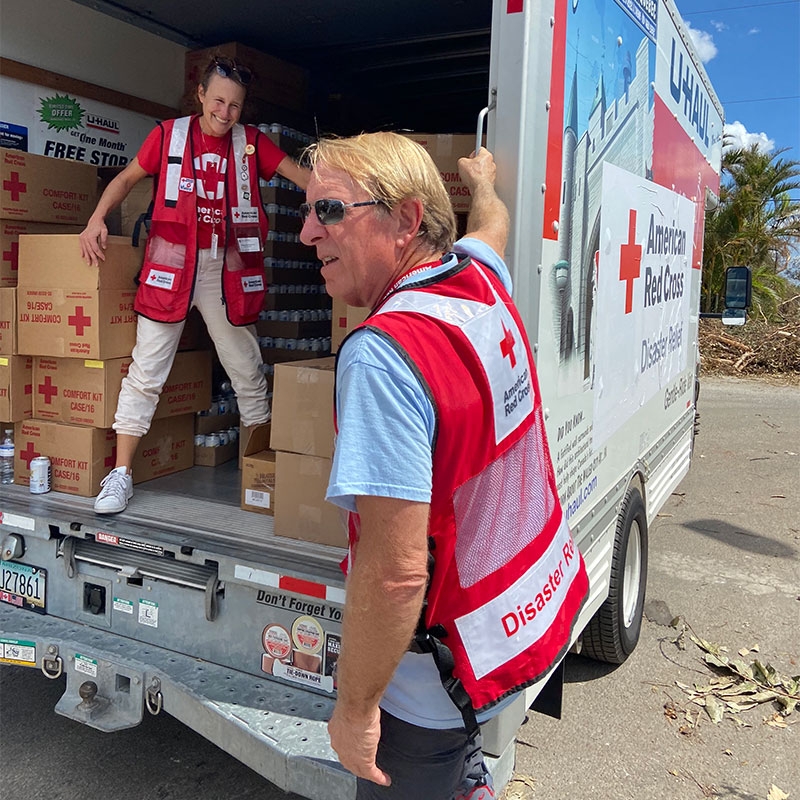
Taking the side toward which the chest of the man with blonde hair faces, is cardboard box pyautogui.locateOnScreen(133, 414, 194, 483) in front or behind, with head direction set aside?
in front

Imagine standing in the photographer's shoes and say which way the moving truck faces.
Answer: facing away from the viewer and to the right of the viewer

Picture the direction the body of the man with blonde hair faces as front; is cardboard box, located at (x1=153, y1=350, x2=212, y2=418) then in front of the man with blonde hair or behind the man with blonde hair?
in front

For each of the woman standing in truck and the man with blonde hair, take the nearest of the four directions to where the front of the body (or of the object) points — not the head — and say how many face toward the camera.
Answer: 1

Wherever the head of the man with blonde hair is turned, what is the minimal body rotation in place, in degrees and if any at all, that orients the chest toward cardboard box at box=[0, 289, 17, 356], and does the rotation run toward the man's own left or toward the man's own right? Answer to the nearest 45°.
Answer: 0° — they already face it

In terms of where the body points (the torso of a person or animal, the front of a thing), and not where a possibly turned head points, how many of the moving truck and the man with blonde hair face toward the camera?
0

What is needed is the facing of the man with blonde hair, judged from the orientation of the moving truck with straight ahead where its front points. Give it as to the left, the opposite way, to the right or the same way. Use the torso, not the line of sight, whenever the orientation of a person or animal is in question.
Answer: to the left

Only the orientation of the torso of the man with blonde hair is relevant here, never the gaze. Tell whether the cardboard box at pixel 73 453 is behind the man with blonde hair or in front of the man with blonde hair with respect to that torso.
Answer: in front

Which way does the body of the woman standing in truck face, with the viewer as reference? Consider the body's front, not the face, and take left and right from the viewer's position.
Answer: facing the viewer

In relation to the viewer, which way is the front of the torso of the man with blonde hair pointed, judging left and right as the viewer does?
facing away from the viewer and to the left of the viewer
